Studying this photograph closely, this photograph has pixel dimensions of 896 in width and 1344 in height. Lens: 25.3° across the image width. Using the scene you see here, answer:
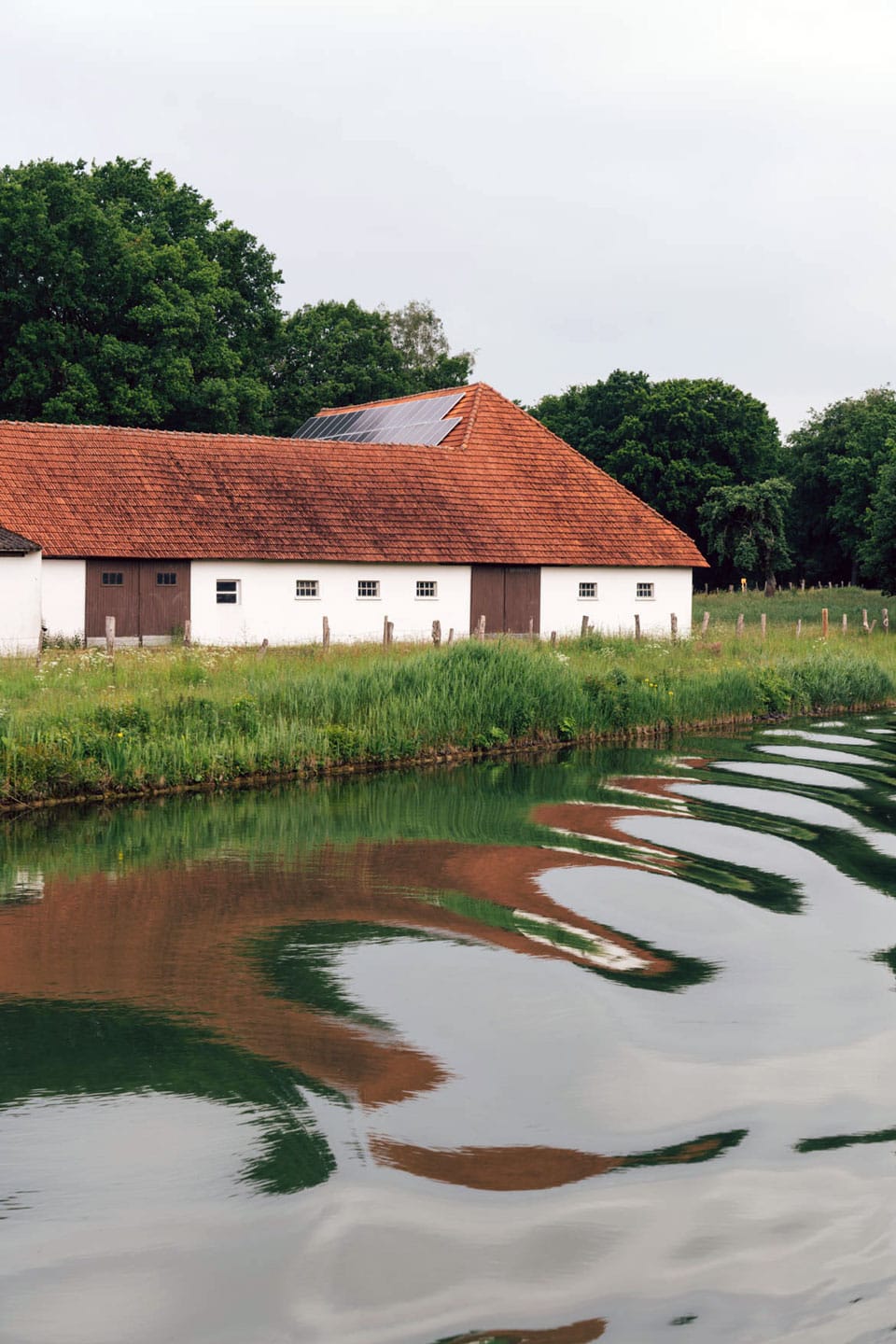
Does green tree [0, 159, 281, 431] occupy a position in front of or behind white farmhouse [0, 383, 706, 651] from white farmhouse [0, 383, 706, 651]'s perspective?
behind

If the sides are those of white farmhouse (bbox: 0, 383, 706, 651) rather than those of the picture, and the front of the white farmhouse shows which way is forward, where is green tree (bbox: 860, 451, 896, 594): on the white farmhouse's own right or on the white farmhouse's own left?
on the white farmhouse's own left

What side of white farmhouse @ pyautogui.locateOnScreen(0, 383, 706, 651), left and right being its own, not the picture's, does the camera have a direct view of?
front
